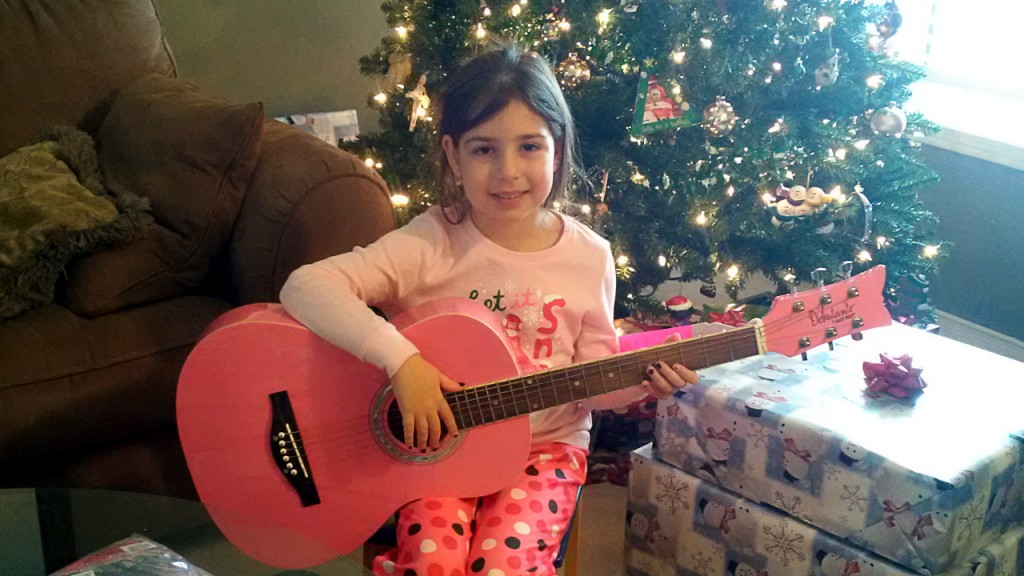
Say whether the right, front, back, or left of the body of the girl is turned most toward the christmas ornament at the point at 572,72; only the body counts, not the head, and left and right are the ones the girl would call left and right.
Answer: back

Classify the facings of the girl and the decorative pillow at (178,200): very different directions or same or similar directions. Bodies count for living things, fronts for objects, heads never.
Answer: same or similar directions

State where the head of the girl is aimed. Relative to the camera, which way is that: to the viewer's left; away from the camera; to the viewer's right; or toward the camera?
toward the camera

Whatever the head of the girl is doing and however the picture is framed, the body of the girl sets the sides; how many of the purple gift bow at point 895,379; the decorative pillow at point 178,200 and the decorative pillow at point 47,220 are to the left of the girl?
1

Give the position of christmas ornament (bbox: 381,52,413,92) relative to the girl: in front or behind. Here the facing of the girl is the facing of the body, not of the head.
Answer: behind

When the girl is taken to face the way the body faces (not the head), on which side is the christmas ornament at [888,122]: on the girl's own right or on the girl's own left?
on the girl's own left

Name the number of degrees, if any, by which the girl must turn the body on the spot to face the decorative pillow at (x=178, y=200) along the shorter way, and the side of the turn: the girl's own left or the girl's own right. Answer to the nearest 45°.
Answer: approximately 135° to the girl's own right

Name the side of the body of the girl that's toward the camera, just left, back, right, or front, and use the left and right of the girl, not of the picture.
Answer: front

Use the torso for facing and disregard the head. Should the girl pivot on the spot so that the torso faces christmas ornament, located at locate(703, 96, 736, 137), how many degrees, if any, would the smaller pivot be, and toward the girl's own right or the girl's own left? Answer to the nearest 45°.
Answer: approximately 135° to the girl's own left

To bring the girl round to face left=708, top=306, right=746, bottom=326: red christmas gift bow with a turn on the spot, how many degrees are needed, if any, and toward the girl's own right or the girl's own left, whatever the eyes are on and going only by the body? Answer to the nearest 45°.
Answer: approximately 135° to the girl's own left

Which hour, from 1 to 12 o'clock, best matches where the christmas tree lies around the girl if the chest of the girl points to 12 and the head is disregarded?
The christmas tree is roughly at 7 o'clock from the girl.

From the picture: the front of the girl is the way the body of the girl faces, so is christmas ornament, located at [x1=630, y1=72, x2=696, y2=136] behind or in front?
behind
